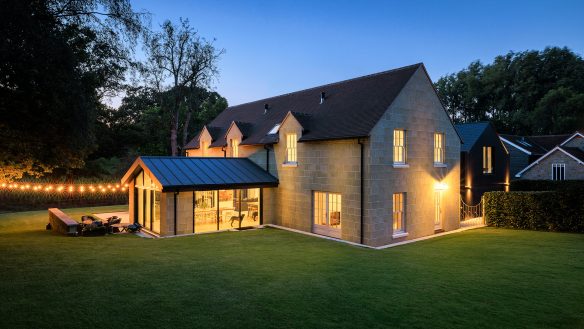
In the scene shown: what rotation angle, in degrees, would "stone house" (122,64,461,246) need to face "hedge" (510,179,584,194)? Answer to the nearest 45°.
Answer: approximately 180°

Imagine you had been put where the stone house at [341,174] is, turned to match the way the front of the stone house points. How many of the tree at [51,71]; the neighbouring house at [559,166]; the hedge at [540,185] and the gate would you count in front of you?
1

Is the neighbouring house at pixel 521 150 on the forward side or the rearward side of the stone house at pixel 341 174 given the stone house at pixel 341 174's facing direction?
on the rearward side

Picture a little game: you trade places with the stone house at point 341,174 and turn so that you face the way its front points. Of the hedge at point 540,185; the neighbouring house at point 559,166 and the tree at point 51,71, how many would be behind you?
2

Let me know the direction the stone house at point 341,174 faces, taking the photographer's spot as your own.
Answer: facing the viewer and to the left of the viewer

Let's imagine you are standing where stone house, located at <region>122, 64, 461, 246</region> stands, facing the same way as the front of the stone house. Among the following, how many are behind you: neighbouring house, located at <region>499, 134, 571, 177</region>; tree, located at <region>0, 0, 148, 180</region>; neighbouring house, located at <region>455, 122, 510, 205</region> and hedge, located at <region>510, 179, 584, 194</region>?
3

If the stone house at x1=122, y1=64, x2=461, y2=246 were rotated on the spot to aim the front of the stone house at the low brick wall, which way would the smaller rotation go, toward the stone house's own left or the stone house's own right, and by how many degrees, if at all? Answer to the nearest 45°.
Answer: approximately 45° to the stone house's own right

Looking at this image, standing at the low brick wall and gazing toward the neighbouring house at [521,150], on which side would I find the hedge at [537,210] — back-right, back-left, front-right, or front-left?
front-right

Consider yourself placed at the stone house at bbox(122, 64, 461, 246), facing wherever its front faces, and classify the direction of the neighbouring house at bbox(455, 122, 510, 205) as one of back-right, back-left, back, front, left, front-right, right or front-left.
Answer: back

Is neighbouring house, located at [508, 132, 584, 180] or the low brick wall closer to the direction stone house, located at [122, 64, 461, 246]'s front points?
the low brick wall

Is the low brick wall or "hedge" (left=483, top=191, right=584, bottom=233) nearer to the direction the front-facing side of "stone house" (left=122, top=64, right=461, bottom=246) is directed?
the low brick wall

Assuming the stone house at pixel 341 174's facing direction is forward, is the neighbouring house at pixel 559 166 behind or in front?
behind
